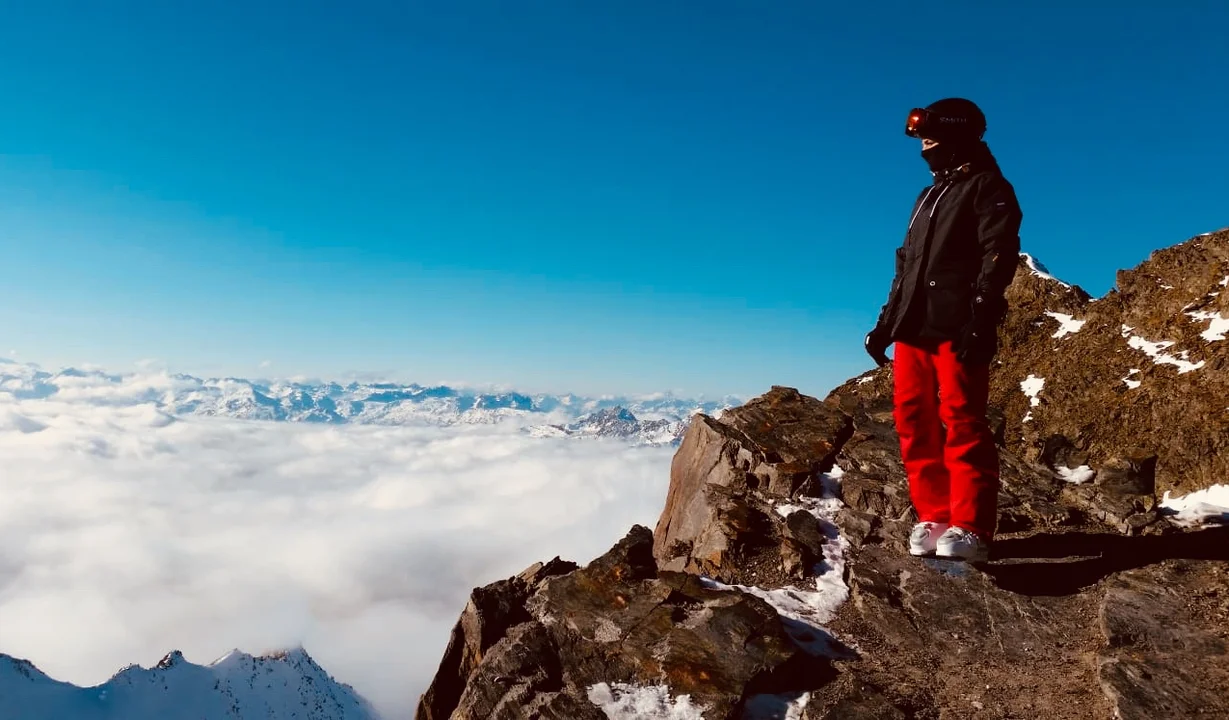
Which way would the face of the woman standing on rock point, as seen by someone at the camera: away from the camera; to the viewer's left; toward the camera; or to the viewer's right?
to the viewer's left

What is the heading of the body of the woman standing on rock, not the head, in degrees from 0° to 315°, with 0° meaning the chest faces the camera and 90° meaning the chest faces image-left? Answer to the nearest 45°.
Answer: approximately 45°
